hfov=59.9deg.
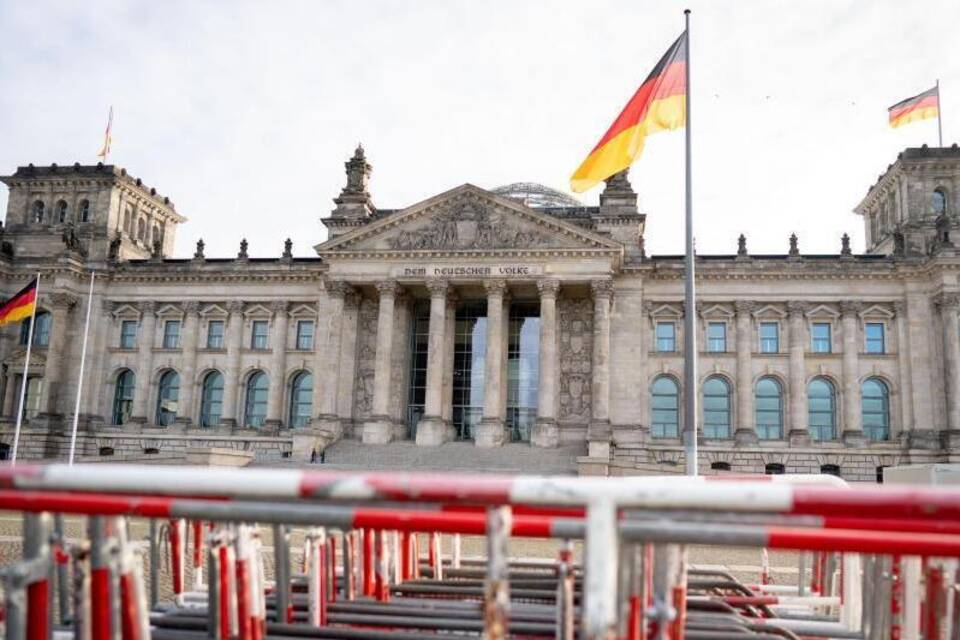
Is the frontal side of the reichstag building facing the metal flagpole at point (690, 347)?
yes

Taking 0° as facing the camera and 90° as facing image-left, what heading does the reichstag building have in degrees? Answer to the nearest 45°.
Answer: approximately 0°

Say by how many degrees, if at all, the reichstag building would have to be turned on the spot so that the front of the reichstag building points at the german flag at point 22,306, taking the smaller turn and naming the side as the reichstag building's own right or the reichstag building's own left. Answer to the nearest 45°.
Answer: approximately 90° to the reichstag building's own right

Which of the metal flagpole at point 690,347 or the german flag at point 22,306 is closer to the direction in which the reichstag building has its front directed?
the metal flagpole

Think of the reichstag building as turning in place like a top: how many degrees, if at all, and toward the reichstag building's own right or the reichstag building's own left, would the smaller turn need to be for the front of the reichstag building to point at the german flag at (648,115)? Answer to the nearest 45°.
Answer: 0° — it already faces it
